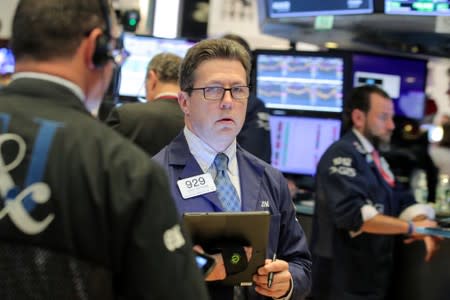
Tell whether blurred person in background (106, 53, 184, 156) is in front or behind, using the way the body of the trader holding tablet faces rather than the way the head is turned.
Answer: behind

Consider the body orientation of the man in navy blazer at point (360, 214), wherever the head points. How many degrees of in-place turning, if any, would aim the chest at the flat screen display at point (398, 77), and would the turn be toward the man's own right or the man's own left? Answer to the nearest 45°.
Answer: approximately 90° to the man's own left

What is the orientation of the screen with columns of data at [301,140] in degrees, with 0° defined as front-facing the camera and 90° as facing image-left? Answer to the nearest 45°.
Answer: approximately 0°

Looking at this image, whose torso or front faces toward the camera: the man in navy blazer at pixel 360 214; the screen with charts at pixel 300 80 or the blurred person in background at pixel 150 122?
the screen with charts

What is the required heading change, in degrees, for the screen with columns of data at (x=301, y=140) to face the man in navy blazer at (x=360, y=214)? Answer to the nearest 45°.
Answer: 0° — it already faces them

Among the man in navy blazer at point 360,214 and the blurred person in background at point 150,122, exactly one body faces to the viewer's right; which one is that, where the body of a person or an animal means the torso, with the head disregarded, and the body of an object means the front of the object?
the man in navy blazer

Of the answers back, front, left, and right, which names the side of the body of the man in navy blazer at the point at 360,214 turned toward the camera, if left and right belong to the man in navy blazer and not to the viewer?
right

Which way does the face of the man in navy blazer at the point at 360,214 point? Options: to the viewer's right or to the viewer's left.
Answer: to the viewer's right

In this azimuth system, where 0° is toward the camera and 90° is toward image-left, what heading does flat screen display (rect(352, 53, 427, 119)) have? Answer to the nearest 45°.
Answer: approximately 0°

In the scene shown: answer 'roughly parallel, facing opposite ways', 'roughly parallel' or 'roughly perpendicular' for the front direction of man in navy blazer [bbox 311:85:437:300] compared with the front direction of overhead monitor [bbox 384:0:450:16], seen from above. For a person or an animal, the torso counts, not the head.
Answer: roughly perpendicular

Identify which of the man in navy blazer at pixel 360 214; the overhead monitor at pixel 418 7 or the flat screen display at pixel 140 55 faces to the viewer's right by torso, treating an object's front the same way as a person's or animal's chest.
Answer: the man in navy blazer
